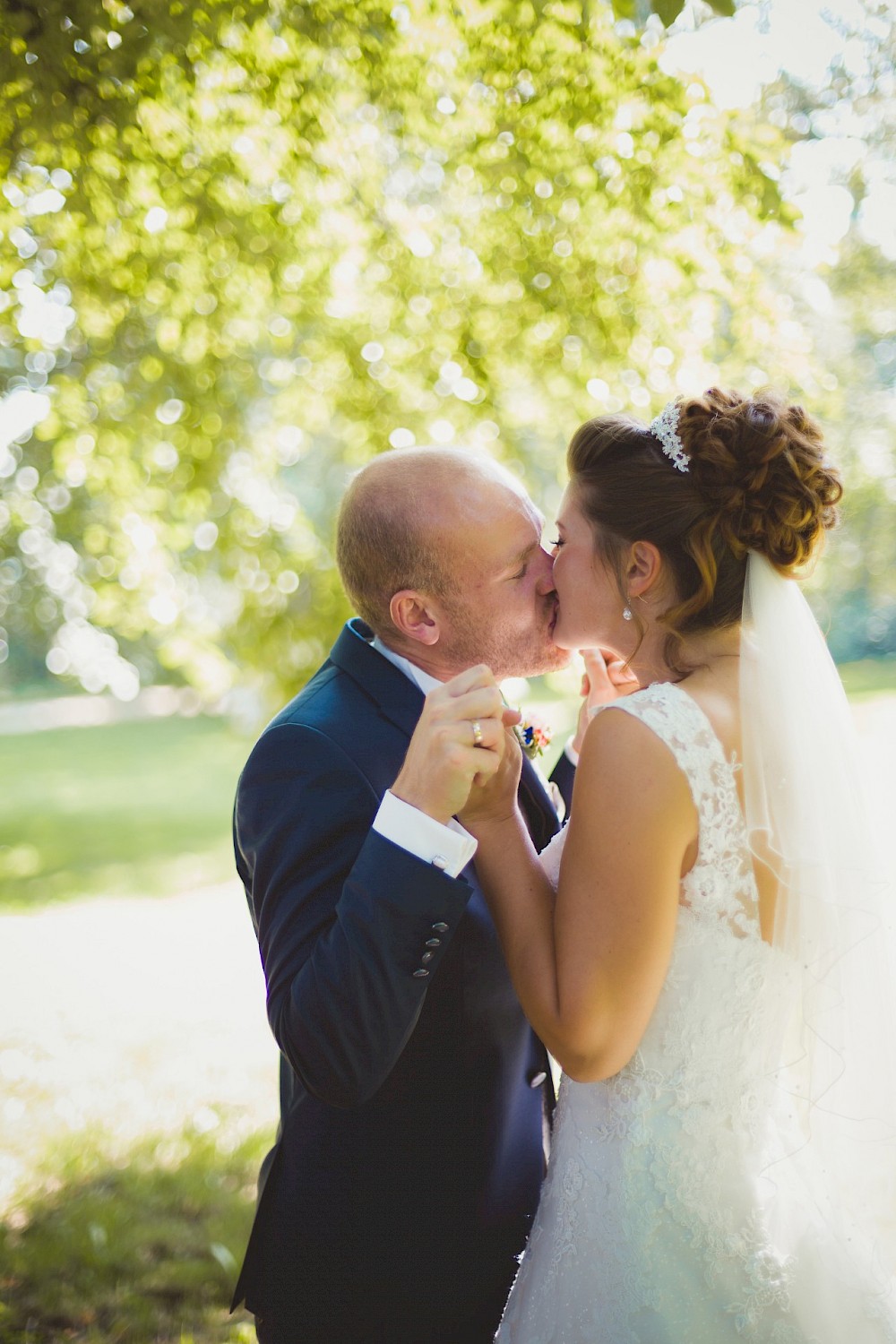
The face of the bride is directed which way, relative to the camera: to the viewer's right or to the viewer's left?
to the viewer's left

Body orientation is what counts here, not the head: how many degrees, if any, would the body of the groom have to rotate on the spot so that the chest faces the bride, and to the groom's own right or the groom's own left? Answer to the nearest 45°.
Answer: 0° — they already face them

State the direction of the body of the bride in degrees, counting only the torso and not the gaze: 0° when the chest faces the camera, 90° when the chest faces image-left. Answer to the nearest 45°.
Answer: approximately 135°

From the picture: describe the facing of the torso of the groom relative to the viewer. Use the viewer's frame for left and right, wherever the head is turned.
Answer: facing to the right of the viewer

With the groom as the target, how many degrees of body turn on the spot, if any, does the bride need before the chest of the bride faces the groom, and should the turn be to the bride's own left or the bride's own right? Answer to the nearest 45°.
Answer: approximately 45° to the bride's own left

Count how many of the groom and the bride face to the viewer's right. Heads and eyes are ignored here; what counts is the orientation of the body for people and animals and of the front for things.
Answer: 1

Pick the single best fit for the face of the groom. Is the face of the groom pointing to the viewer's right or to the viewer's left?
to the viewer's right
